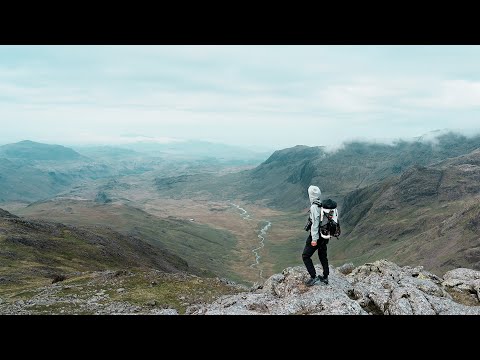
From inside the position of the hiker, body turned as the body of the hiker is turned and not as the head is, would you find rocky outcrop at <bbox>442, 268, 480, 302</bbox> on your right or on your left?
on your right
